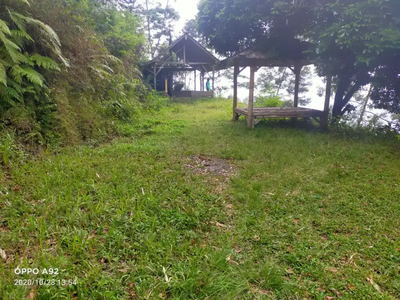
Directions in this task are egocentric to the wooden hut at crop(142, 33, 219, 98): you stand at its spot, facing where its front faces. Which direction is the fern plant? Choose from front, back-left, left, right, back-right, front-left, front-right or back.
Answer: front

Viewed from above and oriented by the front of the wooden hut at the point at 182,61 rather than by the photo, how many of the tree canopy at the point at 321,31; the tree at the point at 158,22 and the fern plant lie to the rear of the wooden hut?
1

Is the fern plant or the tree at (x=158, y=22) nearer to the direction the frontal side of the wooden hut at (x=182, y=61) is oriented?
the fern plant

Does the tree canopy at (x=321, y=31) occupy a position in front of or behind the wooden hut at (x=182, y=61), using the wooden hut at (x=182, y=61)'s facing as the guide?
in front

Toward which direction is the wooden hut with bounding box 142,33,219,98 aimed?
toward the camera

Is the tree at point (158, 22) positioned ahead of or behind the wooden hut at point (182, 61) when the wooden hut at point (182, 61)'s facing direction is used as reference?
behind
